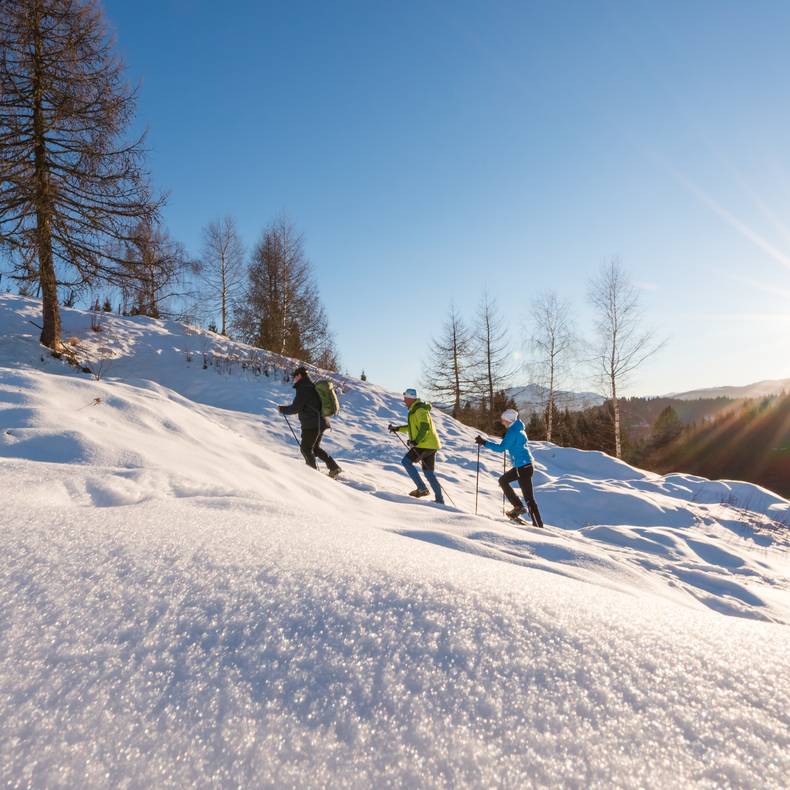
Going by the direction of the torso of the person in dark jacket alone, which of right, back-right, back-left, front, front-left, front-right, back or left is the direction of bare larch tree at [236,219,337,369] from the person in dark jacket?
right

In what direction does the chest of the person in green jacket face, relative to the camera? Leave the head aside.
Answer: to the viewer's left

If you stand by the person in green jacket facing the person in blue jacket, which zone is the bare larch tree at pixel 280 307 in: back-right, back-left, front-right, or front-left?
back-left

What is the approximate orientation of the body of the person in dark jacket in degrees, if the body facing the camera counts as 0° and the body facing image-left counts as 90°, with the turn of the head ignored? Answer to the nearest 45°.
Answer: approximately 90°

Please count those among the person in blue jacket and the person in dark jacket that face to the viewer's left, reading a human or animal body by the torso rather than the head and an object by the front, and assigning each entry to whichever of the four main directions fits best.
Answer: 2

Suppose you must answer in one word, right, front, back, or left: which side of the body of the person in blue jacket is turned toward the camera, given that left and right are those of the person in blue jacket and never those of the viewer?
left

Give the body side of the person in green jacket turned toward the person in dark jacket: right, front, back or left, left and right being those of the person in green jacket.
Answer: front

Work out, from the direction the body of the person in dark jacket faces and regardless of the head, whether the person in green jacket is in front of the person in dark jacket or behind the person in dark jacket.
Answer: behind

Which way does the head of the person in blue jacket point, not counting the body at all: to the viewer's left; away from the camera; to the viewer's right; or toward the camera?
to the viewer's left
